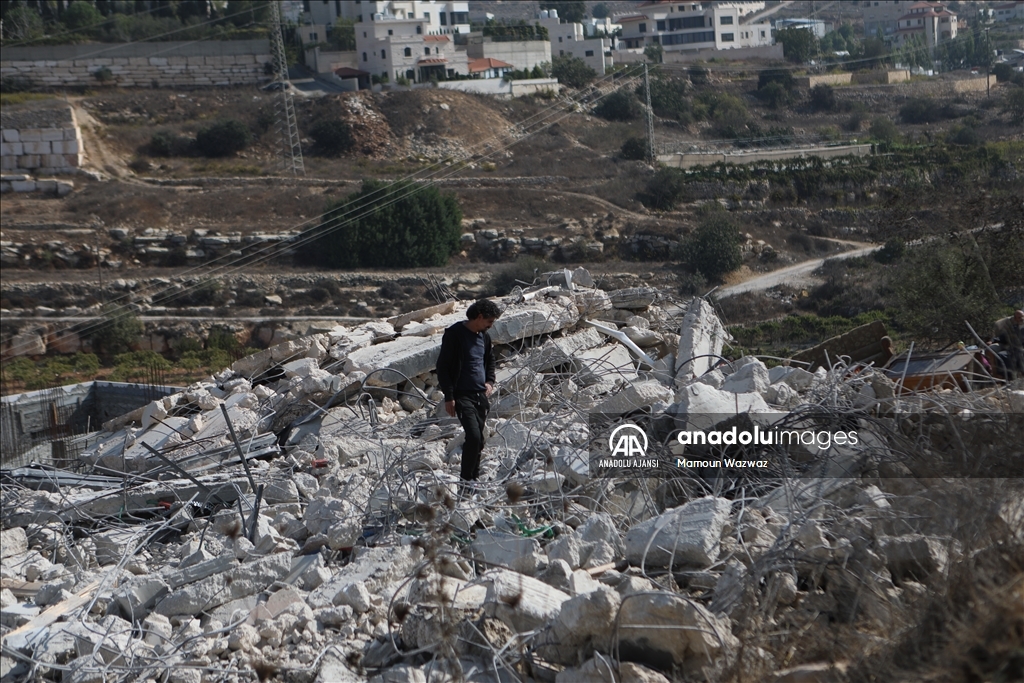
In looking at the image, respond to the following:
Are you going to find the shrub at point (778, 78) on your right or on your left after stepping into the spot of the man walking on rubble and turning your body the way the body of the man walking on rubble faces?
on your left

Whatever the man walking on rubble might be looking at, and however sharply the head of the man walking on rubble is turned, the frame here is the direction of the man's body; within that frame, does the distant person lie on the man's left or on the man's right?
on the man's left

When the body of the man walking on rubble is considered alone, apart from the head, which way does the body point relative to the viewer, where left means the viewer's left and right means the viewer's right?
facing the viewer and to the right of the viewer

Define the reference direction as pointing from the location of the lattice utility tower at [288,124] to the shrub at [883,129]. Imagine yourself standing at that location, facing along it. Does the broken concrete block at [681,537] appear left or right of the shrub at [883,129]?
right

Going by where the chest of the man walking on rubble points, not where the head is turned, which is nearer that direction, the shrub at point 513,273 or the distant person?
the distant person

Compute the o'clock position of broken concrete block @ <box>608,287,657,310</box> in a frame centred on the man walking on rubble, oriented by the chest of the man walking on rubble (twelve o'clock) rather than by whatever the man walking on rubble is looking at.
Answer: The broken concrete block is roughly at 8 o'clock from the man walking on rubble.

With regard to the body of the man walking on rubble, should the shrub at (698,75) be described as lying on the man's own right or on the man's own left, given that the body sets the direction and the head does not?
on the man's own left

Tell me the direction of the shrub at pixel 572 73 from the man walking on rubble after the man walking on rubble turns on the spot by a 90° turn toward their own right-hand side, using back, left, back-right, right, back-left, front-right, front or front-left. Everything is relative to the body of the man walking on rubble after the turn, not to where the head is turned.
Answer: back-right
